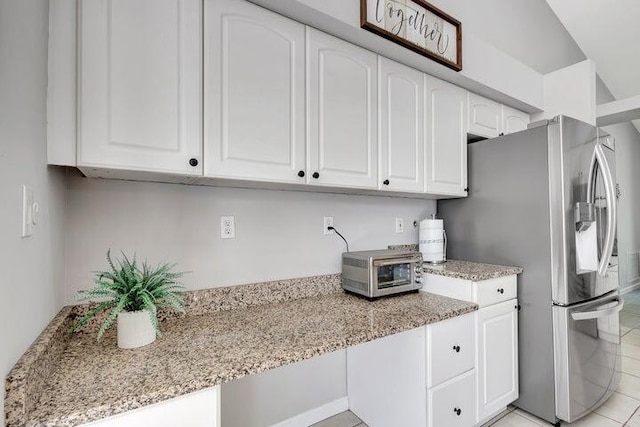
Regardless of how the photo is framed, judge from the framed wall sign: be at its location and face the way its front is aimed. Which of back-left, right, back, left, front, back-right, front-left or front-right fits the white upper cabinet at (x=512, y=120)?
left

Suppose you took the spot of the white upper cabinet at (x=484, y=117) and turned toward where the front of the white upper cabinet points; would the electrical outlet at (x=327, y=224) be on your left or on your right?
on your right

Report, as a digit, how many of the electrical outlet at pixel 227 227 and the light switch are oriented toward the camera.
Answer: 1

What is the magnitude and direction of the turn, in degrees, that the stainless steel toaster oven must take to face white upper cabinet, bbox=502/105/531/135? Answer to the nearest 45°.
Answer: approximately 90° to its left

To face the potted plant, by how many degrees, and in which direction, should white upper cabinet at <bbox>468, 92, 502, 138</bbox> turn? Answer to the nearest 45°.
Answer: approximately 90° to its right

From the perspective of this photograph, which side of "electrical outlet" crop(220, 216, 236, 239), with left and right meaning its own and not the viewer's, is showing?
front

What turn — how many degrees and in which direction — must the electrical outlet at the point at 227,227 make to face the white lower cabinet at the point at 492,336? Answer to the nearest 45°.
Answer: approximately 90° to its left

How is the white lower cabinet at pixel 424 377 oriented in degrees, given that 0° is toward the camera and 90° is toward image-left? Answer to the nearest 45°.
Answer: approximately 315°

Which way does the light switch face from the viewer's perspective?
to the viewer's right

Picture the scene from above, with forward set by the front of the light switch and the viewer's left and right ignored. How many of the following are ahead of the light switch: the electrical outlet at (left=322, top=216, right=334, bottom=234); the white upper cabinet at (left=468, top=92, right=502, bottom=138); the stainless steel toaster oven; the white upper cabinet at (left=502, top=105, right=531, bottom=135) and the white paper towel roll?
5

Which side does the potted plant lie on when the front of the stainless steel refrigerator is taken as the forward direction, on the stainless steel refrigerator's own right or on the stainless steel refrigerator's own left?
on the stainless steel refrigerator's own right

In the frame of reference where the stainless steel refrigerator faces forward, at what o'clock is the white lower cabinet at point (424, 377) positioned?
The white lower cabinet is roughly at 3 o'clock from the stainless steel refrigerator.

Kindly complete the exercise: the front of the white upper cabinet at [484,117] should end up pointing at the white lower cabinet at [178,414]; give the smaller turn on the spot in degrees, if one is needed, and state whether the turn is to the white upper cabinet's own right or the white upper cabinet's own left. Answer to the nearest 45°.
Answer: approximately 45° to the white upper cabinet's own right

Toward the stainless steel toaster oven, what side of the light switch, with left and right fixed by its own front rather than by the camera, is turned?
front

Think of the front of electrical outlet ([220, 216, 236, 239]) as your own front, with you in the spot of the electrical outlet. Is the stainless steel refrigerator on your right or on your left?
on your left

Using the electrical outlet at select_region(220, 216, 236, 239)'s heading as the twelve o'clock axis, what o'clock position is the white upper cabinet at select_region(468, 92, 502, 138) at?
The white upper cabinet is roughly at 9 o'clock from the electrical outlet.

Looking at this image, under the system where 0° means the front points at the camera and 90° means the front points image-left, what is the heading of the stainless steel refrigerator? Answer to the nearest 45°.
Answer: approximately 315°
